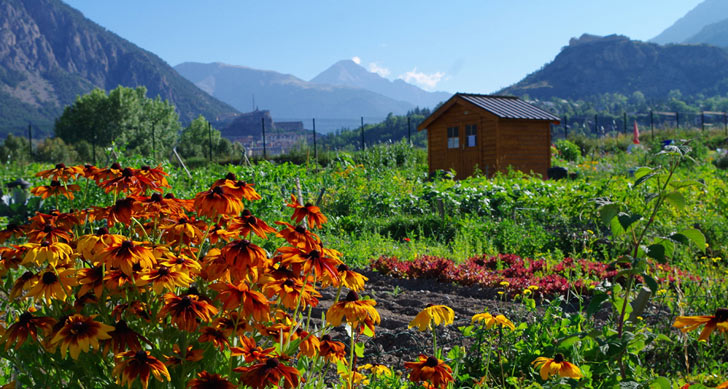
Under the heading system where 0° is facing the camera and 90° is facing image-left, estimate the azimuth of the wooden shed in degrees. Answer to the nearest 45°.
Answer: approximately 45°

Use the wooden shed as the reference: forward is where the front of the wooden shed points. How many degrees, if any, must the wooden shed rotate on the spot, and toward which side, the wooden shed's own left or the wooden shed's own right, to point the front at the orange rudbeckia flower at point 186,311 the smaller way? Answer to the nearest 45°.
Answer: approximately 45° to the wooden shed's own left

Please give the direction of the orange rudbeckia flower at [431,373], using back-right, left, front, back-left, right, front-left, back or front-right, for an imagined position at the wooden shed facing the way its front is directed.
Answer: front-left

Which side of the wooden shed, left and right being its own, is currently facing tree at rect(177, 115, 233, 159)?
right

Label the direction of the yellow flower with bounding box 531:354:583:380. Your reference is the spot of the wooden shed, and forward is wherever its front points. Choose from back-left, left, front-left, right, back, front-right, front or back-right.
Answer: front-left
